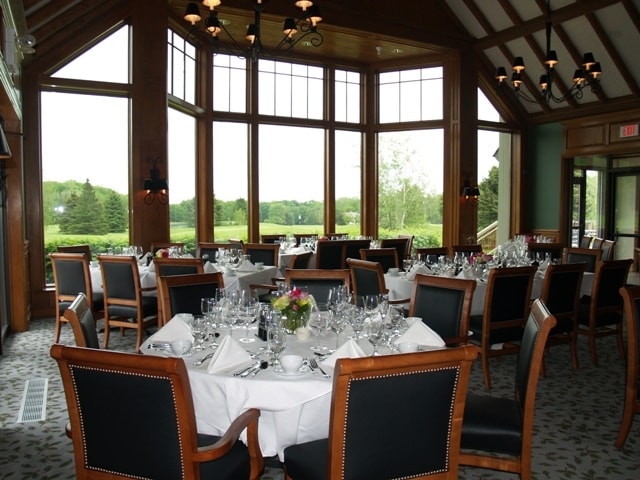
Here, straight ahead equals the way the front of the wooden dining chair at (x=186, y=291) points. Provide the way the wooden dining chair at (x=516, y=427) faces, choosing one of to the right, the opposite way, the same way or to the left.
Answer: the opposite way

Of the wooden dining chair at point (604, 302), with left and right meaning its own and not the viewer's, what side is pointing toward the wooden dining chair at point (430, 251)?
front

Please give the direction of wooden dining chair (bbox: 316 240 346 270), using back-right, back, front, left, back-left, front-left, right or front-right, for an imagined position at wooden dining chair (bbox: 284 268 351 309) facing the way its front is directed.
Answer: back

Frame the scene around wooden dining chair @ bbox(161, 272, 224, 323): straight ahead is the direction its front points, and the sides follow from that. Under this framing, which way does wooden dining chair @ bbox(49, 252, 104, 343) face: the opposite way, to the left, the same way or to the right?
to the left

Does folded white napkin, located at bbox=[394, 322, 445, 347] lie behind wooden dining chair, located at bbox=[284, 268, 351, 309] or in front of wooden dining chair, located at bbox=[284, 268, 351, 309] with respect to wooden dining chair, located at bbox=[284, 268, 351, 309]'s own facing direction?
in front

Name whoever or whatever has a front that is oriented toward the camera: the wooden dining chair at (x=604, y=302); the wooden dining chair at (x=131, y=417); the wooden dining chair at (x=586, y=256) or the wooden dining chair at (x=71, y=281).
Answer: the wooden dining chair at (x=586, y=256)

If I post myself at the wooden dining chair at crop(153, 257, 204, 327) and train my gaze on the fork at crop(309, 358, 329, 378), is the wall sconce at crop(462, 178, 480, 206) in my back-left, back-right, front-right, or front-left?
back-left

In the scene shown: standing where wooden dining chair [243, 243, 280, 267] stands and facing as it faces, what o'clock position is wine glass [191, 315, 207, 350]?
The wine glass is roughly at 12 o'clock from the wooden dining chair.

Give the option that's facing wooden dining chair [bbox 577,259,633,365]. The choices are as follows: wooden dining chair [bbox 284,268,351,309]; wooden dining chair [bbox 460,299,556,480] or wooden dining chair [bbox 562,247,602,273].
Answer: wooden dining chair [bbox 562,247,602,273]

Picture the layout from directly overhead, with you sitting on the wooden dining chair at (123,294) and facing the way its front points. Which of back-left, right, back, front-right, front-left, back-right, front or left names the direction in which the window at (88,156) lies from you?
front-left

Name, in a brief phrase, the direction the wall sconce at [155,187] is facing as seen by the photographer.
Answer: facing the viewer
